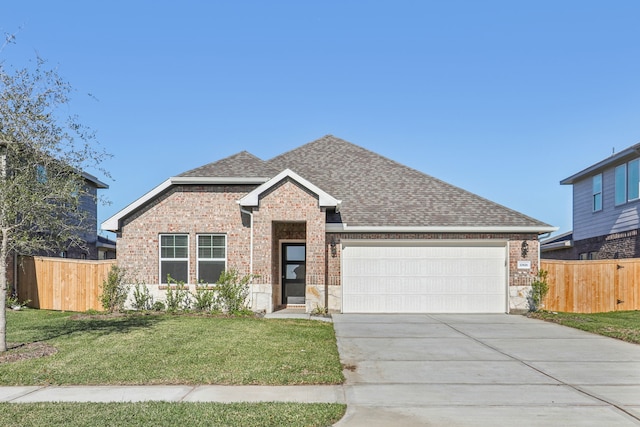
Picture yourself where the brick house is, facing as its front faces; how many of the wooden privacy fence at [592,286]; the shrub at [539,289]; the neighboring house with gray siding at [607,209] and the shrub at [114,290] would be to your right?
1

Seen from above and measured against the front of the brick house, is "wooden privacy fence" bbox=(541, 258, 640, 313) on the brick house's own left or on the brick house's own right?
on the brick house's own left

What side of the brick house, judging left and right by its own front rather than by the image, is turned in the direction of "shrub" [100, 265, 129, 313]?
right

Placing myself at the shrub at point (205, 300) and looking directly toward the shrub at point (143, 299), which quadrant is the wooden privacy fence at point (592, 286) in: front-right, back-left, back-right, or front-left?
back-right

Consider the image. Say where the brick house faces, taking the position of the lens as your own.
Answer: facing the viewer

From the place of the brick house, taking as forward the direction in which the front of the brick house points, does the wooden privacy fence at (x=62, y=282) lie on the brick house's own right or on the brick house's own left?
on the brick house's own right

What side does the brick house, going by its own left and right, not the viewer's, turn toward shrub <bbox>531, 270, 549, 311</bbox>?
left
